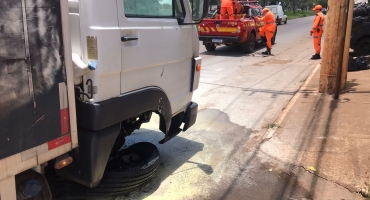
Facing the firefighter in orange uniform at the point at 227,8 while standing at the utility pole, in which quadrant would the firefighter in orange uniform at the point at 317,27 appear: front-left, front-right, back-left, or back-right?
front-right

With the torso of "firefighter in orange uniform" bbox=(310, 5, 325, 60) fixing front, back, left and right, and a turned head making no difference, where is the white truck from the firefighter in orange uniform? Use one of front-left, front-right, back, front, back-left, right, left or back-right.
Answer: left

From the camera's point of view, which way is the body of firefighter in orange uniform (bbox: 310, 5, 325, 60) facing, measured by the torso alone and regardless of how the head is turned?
to the viewer's left

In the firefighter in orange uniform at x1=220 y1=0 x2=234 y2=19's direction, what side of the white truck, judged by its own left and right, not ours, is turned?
front

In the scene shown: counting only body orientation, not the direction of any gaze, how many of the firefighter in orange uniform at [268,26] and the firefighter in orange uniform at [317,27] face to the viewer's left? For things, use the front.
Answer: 2

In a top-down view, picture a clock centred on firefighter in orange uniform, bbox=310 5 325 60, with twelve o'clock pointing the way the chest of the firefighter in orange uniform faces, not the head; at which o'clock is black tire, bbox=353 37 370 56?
The black tire is roughly at 6 o'clock from the firefighter in orange uniform.

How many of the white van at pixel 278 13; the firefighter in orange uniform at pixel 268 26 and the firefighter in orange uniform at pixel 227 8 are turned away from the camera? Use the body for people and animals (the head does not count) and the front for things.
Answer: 1

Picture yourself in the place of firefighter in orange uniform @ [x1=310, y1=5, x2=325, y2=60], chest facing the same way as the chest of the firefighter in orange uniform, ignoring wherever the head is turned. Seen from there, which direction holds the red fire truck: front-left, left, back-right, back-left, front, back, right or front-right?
front

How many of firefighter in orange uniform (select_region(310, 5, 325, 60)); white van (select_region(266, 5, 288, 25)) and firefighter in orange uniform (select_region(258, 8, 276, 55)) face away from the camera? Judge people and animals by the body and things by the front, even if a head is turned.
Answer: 0

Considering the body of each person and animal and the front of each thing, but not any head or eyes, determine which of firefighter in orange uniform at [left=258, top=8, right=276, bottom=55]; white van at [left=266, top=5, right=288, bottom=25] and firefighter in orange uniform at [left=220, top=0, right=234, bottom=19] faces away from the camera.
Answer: firefighter in orange uniform at [left=220, top=0, right=234, bottom=19]

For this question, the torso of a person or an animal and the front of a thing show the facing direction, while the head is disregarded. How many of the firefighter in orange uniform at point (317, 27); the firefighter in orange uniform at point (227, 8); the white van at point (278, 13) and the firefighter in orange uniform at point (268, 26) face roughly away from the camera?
1

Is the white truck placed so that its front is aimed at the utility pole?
yes

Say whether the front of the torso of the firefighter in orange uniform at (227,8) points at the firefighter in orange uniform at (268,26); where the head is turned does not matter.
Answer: no

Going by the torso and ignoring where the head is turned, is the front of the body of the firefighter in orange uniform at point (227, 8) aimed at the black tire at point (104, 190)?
no

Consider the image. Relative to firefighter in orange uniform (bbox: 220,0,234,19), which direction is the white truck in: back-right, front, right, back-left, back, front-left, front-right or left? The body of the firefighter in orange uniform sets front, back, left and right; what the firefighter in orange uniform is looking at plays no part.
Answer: back

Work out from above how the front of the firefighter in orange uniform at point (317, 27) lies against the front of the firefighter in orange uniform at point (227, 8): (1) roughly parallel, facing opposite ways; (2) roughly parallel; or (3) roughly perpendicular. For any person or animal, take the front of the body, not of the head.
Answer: roughly perpendicular
